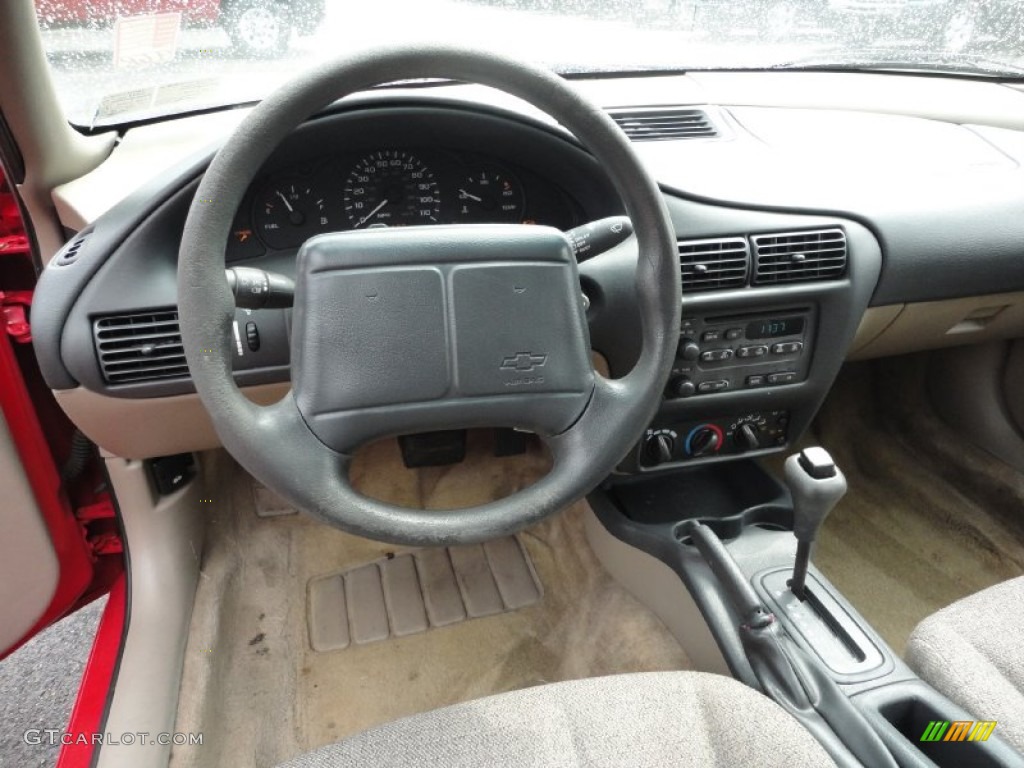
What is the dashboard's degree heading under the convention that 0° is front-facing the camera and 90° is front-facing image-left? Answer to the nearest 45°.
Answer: approximately 0°
